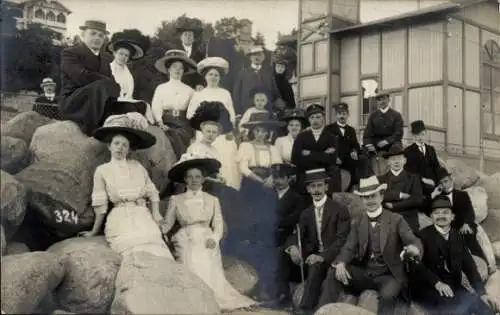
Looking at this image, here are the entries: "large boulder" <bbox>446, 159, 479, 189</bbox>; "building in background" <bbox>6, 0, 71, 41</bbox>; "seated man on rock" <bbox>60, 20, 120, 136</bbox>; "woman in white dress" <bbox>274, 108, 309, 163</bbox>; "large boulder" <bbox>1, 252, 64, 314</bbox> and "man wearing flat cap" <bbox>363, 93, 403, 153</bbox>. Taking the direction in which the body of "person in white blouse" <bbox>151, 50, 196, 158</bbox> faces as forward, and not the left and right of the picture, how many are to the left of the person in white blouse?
3

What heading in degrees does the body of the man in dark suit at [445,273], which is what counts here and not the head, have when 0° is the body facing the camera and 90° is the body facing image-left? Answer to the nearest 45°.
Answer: approximately 0°

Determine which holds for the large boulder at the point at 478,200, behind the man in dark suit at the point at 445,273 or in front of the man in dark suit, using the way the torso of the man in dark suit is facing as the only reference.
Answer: behind
